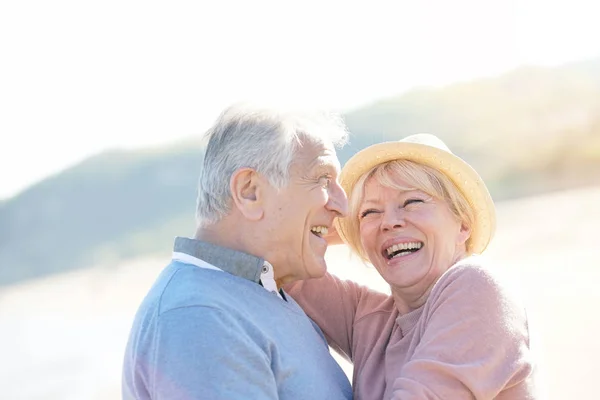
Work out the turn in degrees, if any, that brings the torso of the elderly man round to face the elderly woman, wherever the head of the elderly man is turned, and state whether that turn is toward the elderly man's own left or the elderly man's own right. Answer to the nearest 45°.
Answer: approximately 45° to the elderly man's own left

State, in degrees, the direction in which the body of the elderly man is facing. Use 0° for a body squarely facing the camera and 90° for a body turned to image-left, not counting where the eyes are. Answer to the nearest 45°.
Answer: approximately 270°

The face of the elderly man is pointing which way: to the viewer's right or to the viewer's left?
to the viewer's right

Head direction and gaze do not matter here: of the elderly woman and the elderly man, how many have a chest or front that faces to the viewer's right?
1

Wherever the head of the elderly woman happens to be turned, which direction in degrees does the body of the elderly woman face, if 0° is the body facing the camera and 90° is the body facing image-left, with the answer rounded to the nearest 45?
approximately 45°
